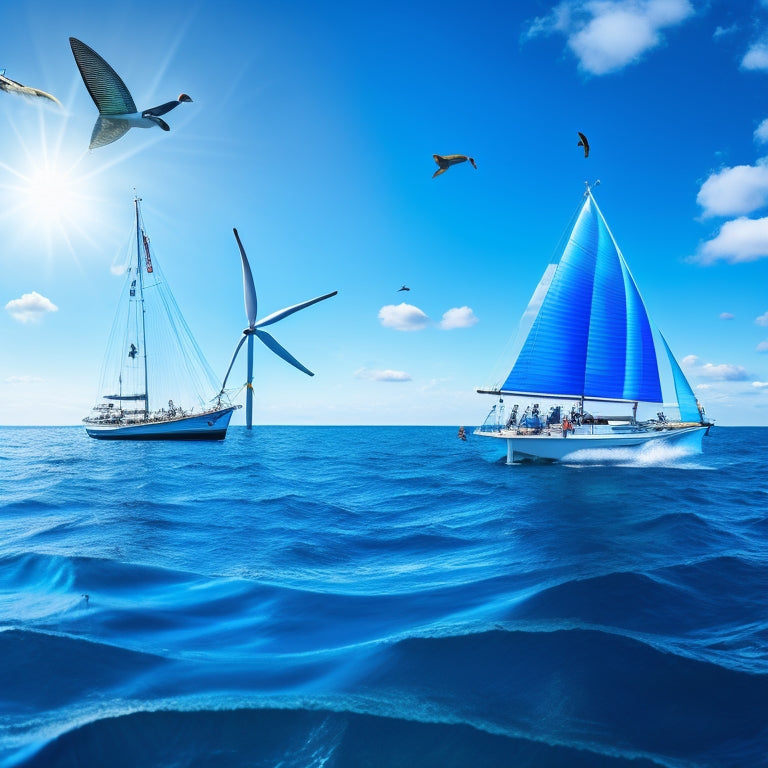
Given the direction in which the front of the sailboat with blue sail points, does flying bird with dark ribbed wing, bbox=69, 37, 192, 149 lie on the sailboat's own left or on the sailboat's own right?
on the sailboat's own right

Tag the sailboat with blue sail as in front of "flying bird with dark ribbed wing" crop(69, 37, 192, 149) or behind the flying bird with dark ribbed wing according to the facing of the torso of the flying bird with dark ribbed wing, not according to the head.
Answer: in front

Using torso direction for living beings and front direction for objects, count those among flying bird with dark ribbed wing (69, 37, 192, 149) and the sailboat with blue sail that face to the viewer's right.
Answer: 2

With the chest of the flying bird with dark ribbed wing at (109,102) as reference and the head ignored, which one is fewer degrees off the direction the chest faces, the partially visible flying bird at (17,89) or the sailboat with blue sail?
the sailboat with blue sail

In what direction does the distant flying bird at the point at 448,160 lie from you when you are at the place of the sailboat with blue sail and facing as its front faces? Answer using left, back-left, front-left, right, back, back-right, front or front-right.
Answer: back

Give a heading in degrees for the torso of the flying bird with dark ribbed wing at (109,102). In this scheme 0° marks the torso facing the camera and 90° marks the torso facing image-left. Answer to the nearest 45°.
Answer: approximately 270°

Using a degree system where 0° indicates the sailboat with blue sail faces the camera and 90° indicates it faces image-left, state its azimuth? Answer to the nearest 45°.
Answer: approximately 270°

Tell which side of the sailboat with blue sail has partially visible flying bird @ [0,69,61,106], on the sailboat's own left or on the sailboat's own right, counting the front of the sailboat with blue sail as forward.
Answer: on the sailboat's own right

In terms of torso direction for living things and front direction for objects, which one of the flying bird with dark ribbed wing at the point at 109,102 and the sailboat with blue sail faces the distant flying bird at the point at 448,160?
the flying bird with dark ribbed wing
